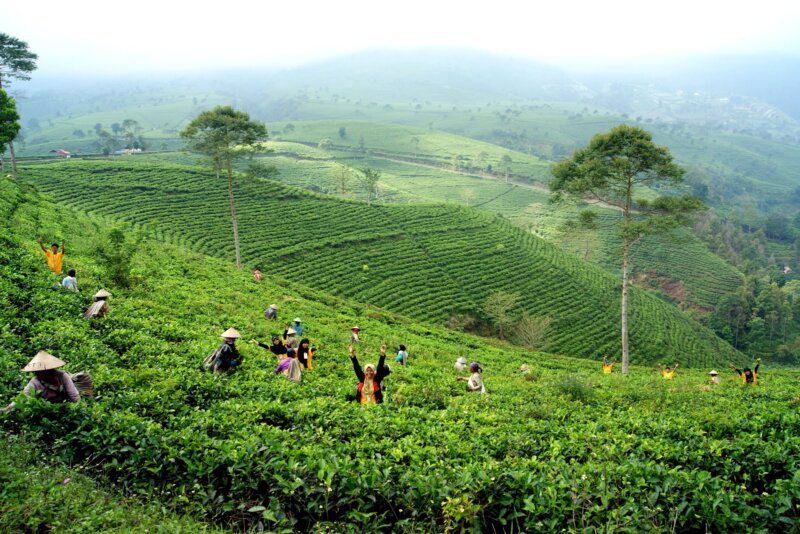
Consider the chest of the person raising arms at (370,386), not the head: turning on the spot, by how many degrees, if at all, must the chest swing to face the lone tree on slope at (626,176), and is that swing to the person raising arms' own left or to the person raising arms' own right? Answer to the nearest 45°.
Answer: approximately 135° to the person raising arms' own left

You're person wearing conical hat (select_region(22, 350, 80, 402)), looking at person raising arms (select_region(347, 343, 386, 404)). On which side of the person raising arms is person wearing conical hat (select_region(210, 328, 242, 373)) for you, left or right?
left

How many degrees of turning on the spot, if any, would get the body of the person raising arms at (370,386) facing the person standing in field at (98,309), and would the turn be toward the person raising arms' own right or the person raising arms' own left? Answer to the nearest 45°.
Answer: approximately 135° to the person raising arms' own right

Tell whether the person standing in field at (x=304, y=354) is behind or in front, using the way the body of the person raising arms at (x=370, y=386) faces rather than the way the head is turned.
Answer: behind

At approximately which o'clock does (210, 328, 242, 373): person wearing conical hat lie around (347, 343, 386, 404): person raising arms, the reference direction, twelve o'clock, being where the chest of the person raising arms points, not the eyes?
The person wearing conical hat is roughly at 4 o'clock from the person raising arms.

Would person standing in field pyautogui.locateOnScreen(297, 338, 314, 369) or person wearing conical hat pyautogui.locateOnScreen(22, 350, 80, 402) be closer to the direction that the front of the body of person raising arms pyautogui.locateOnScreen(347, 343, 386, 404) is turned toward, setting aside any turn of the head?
the person wearing conical hat

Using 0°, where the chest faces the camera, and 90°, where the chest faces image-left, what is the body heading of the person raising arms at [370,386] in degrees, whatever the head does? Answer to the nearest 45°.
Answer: approximately 0°

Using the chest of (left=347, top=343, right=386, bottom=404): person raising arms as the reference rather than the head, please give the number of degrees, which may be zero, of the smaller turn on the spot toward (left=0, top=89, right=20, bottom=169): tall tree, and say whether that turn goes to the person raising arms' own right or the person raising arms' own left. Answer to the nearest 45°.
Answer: approximately 135° to the person raising arms' own right
